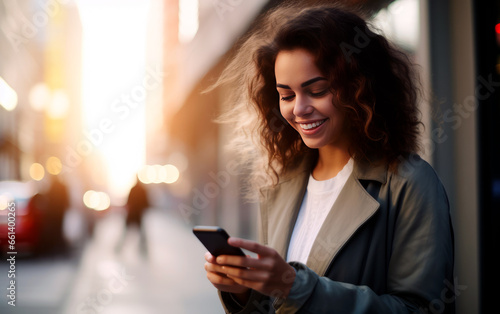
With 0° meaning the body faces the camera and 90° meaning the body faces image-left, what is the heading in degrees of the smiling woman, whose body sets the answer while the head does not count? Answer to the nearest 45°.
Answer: approximately 45°

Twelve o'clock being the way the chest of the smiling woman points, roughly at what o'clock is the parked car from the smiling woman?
The parked car is roughly at 3 o'clock from the smiling woman.

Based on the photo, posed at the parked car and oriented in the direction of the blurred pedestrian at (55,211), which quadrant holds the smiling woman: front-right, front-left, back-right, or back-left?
back-right

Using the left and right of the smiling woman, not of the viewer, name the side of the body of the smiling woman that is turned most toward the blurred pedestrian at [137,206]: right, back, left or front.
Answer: right
